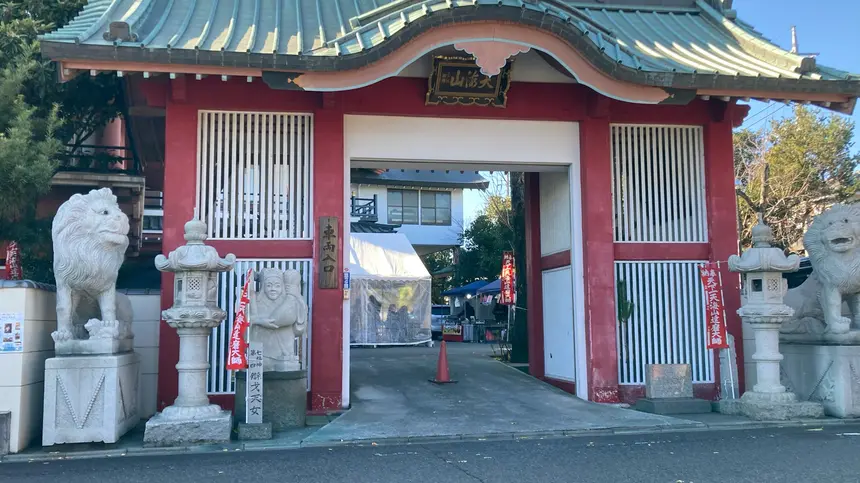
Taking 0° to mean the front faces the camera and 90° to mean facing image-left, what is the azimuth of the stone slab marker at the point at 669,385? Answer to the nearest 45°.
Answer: approximately 0°

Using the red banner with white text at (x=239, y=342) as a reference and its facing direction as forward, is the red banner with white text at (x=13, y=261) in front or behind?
behind

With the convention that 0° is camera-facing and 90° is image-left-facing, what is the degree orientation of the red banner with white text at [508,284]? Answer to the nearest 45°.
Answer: approximately 0°

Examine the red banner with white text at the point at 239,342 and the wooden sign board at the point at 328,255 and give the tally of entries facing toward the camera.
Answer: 2

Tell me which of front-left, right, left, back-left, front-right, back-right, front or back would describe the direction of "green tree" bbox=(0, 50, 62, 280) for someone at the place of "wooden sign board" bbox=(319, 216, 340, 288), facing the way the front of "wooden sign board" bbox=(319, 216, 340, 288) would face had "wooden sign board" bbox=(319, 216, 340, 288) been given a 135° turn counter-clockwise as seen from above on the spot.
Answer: back-left

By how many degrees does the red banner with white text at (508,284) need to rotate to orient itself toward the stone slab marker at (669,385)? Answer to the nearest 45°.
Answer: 0° — it already faces it

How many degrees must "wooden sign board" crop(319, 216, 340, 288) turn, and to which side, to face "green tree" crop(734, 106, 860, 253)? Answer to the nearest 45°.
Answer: approximately 135° to its left

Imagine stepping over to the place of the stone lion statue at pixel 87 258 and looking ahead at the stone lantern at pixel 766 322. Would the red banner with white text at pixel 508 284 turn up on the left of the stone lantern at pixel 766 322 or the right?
left

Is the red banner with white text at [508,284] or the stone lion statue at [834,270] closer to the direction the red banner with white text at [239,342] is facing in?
the stone lion statue

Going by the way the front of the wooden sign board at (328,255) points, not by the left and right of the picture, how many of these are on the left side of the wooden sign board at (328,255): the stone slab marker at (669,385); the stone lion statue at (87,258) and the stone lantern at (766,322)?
2
